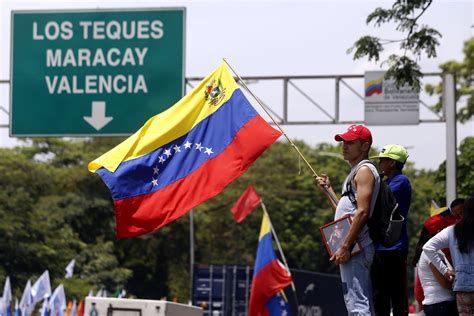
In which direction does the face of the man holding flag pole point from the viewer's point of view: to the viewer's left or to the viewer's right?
to the viewer's left

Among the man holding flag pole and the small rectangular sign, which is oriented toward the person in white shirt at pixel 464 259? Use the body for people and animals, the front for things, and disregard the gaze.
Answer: the small rectangular sign

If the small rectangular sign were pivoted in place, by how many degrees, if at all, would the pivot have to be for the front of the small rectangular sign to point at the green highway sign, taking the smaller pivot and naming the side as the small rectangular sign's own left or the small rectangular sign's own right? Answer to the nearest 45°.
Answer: approximately 45° to the small rectangular sign's own right

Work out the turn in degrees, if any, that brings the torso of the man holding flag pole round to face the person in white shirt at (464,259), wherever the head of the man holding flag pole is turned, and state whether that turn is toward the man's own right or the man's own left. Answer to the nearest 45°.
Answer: approximately 135° to the man's own right

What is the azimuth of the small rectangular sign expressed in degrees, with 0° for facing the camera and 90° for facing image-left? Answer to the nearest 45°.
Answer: approximately 0°

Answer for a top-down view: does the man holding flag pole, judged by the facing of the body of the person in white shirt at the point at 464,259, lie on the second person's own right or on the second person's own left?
on the second person's own left

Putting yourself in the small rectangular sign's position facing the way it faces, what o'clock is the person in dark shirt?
The person in dark shirt is roughly at 12 o'clock from the small rectangular sign.

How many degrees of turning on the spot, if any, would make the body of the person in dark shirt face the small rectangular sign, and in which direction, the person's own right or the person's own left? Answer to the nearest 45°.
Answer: approximately 90° to the person's own right

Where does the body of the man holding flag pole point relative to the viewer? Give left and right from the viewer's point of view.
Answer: facing to the left of the viewer
